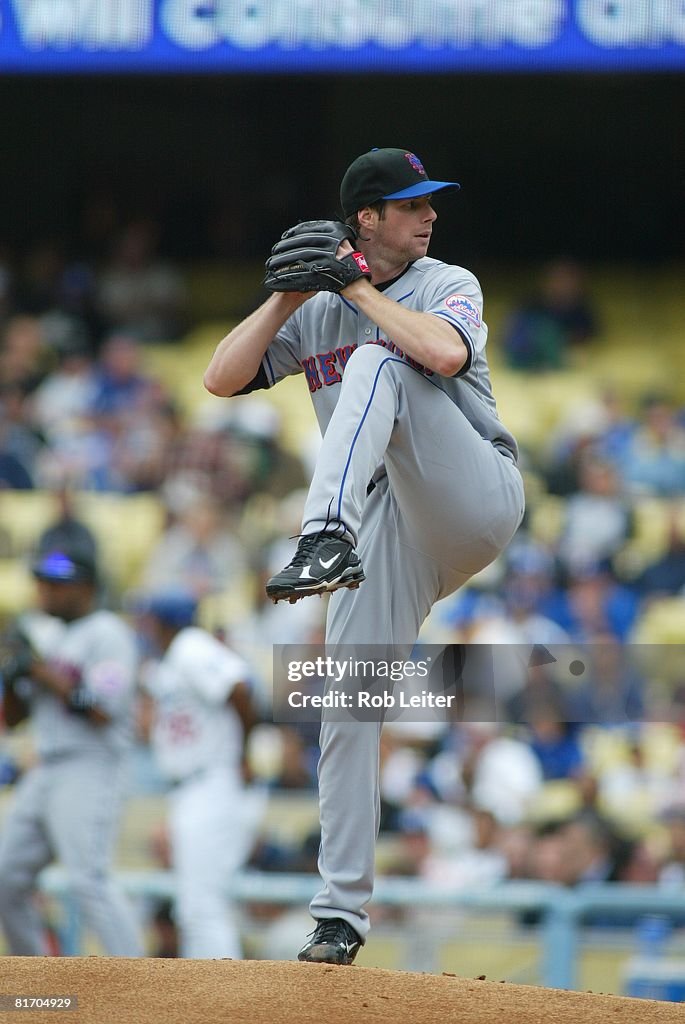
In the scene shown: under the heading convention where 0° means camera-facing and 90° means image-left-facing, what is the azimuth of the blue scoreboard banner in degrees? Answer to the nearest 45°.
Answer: approximately 0°

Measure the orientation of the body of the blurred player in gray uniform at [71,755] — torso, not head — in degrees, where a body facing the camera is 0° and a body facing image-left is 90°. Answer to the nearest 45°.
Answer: approximately 45°

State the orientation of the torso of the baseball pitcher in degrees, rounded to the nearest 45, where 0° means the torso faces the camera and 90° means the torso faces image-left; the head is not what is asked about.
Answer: approximately 45°

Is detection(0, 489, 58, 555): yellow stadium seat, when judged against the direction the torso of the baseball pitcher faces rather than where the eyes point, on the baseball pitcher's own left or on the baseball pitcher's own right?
on the baseball pitcher's own right

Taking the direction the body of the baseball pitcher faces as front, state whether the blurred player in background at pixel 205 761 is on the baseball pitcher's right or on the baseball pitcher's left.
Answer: on the baseball pitcher's right

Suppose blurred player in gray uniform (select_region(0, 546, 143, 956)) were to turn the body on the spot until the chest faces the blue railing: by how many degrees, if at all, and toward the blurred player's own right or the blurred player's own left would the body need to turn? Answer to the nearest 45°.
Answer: approximately 135° to the blurred player's own left

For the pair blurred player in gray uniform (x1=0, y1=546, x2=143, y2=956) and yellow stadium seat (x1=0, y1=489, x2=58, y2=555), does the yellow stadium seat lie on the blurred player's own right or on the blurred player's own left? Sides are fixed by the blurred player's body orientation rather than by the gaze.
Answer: on the blurred player's own right
